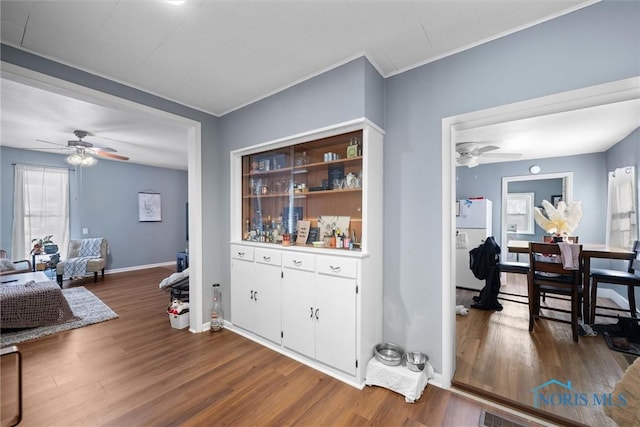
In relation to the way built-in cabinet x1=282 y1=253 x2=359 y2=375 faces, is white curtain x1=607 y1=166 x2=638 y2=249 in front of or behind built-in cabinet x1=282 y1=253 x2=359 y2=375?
behind

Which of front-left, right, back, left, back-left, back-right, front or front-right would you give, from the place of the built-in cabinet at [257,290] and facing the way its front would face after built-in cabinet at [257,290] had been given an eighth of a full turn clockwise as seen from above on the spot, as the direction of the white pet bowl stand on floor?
back-left

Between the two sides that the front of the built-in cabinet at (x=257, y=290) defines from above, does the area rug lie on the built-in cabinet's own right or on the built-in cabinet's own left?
on the built-in cabinet's own right

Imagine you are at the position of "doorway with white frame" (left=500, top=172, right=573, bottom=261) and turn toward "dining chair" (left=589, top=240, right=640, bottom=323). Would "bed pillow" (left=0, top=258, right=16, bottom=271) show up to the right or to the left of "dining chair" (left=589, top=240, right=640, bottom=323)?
right

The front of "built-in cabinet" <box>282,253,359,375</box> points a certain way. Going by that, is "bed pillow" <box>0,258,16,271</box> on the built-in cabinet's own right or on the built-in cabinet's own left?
on the built-in cabinet's own right

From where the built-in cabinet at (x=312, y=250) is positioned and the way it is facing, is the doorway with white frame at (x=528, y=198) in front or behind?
behind

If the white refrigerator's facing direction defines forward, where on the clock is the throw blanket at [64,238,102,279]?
The throw blanket is roughly at 2 o'clock from the white refrigerator.

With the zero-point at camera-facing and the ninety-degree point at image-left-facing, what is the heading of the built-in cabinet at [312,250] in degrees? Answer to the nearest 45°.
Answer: approximately 45°

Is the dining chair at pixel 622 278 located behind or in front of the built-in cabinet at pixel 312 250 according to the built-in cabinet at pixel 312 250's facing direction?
behind

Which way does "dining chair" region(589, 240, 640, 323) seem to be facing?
to the viewer's left

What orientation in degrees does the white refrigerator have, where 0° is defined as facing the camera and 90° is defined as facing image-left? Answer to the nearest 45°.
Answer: approximately 0°

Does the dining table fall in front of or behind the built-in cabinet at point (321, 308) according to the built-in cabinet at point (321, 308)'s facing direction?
behind

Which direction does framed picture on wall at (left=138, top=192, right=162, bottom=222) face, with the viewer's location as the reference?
facing the viewer

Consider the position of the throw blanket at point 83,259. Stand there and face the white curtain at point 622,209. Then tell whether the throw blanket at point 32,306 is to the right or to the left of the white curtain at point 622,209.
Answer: right

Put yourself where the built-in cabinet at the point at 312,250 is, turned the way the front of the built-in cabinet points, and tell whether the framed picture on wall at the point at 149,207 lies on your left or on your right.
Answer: on your right
